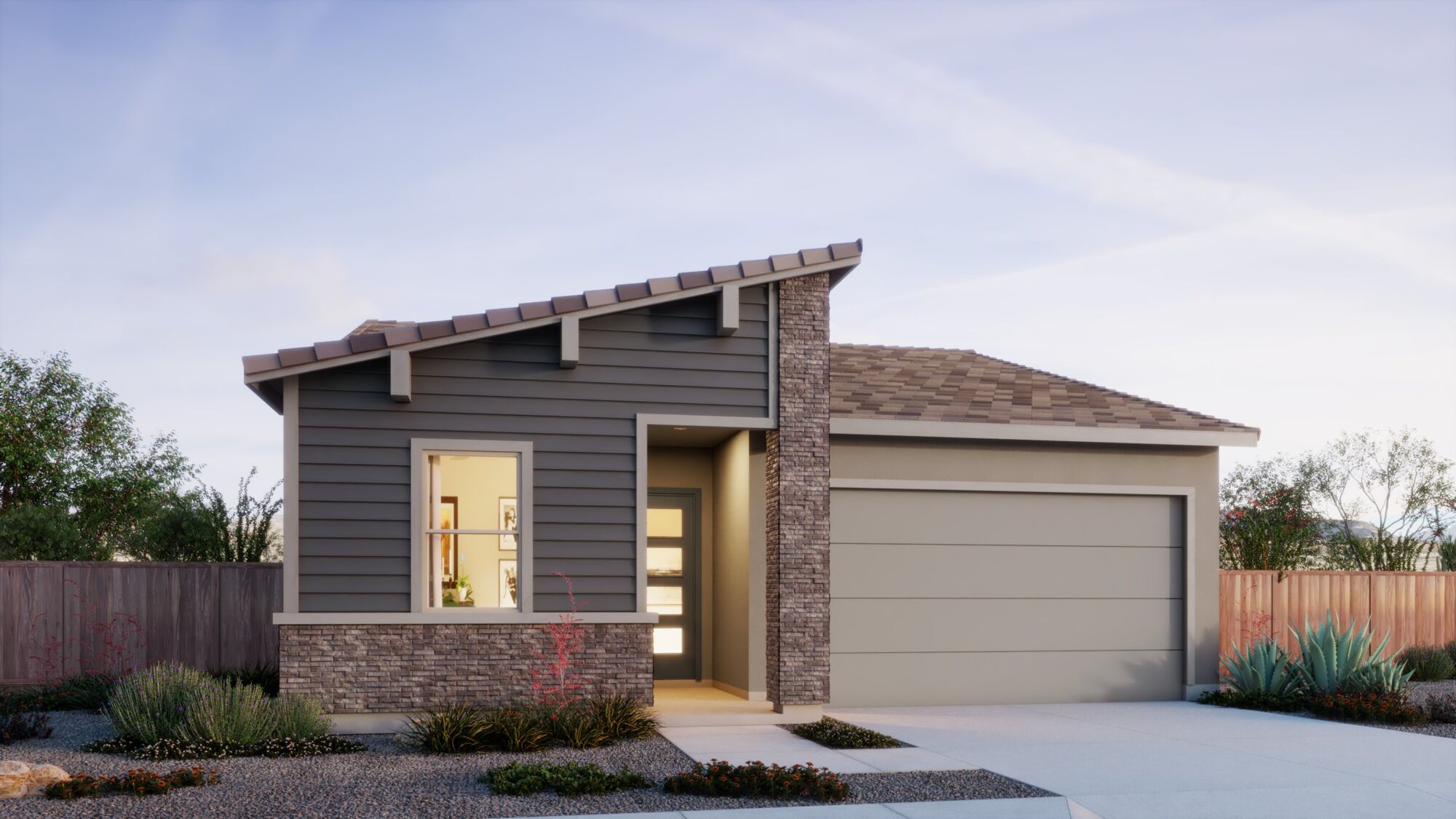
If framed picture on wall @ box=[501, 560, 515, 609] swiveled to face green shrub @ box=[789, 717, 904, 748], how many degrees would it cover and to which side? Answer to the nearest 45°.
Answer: approximately 45° to its left

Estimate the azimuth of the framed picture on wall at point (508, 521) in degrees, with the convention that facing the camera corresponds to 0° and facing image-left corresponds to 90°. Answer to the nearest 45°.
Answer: approximately 0°

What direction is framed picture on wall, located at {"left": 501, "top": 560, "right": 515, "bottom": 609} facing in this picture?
toward the camera

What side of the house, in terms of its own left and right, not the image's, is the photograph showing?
front

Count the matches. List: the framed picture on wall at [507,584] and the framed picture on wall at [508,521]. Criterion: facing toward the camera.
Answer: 2

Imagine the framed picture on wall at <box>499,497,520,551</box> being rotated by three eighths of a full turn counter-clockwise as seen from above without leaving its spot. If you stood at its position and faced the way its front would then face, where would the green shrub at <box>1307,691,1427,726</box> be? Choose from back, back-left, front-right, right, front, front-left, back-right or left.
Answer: front-right

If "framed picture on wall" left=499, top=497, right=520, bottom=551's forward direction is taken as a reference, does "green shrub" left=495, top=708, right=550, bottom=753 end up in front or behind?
in front

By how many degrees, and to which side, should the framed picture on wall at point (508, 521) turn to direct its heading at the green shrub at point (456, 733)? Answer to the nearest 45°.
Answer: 0° — it already faces it

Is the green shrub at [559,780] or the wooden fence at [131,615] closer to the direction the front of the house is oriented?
the green shrub
